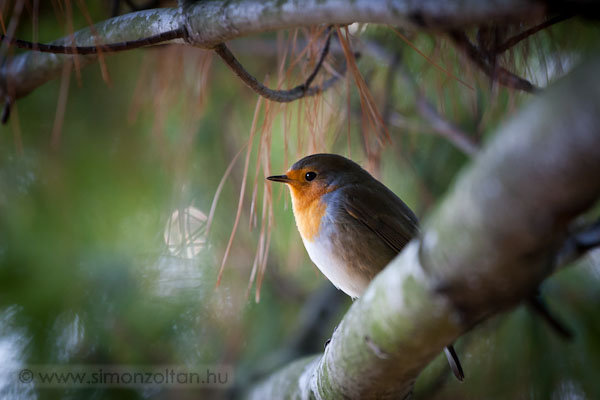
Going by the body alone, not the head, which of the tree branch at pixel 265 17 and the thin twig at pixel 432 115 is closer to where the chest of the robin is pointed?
the tree branch

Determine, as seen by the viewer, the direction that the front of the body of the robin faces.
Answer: to the viewer's left
